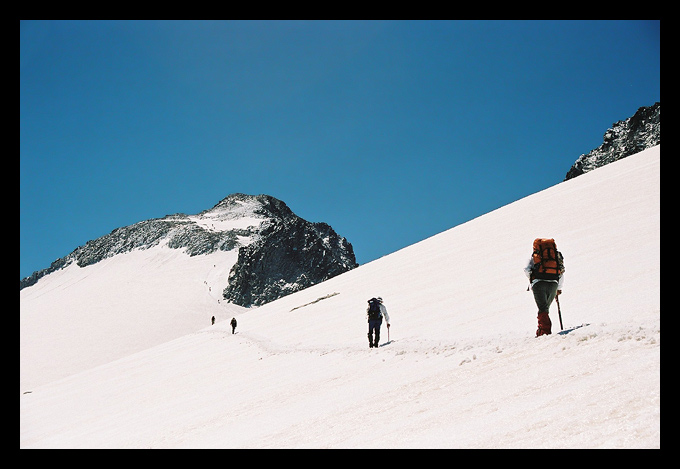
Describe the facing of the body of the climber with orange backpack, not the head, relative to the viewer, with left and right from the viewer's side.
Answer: facing away from the viewer
